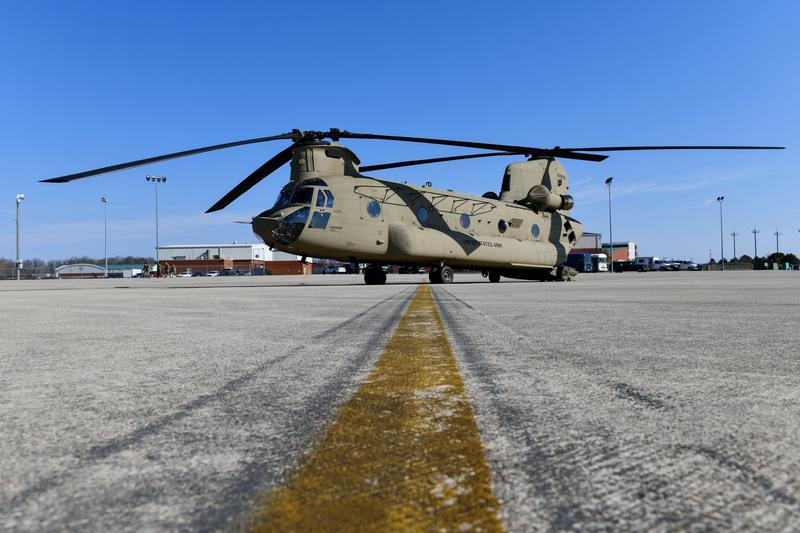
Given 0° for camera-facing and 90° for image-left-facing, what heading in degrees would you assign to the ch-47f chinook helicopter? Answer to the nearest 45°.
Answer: approximately 45°
